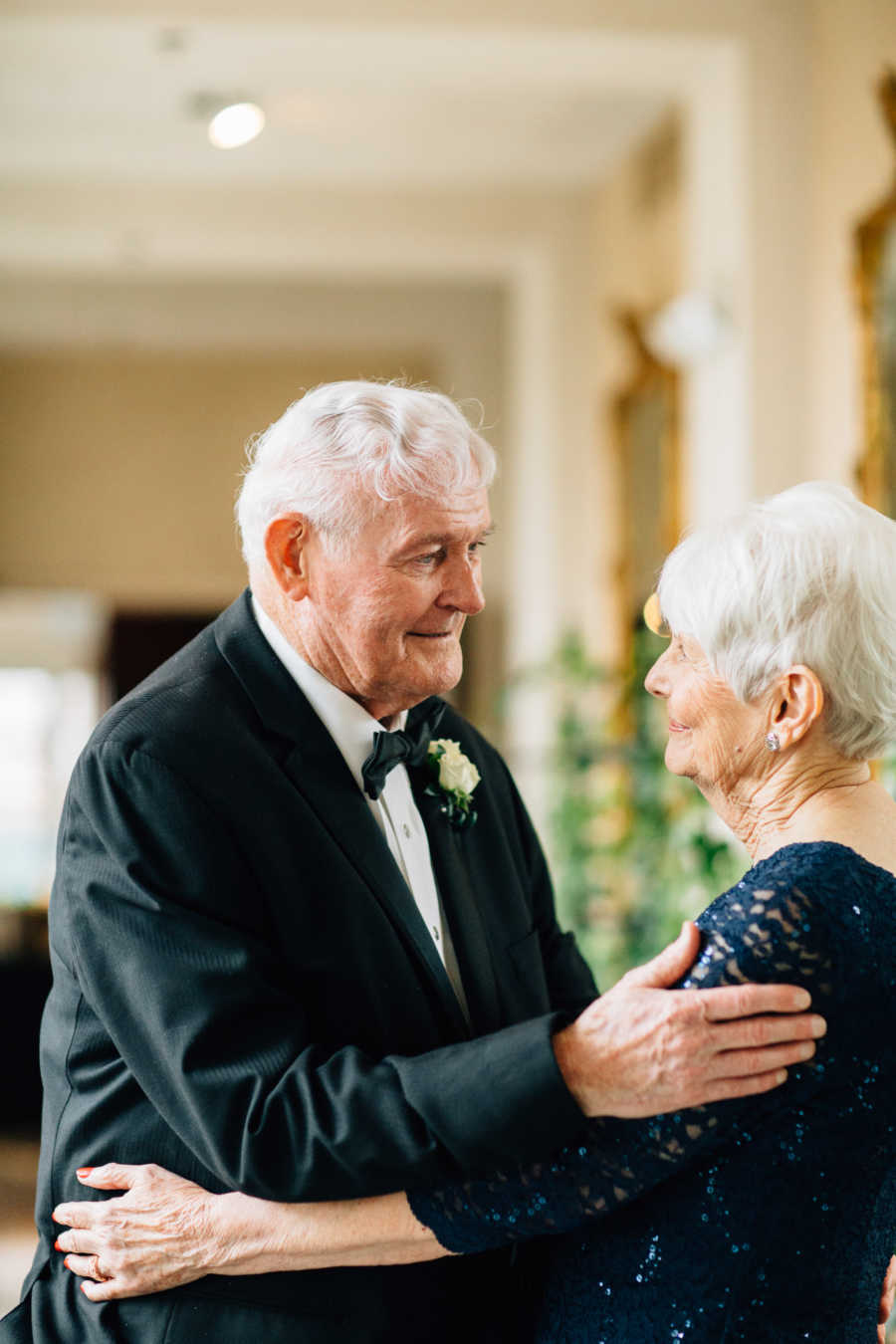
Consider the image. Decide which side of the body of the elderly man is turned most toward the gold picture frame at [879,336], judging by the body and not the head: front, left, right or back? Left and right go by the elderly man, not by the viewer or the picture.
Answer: left

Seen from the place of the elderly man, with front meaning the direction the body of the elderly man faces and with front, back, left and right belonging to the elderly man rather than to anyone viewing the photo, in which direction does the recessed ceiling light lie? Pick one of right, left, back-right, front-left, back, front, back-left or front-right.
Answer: back-left

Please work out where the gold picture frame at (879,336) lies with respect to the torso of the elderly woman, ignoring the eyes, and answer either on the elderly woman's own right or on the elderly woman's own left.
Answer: on the elderly woman's own right

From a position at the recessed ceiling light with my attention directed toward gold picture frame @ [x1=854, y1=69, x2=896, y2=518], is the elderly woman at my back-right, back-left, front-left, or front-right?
front-right

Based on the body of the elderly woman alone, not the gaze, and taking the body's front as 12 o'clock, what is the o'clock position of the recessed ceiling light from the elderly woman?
The recessed ceiling light is roughly at 1 o'clock from the elderly woman.

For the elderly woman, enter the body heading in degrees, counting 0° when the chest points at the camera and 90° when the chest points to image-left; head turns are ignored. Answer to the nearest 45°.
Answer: approximately 135°

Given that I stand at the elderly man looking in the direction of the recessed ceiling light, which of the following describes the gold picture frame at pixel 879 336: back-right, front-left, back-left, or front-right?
front-right

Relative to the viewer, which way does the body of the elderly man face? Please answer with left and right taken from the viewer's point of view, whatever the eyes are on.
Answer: facing the viewer and to the right of the viewer

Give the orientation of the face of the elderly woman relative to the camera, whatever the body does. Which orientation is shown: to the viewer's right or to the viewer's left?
to the viewer's left

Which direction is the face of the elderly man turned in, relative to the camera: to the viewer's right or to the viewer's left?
to the viewer's right

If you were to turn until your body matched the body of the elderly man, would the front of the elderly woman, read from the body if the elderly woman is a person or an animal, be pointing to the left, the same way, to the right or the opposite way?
the opposite way
